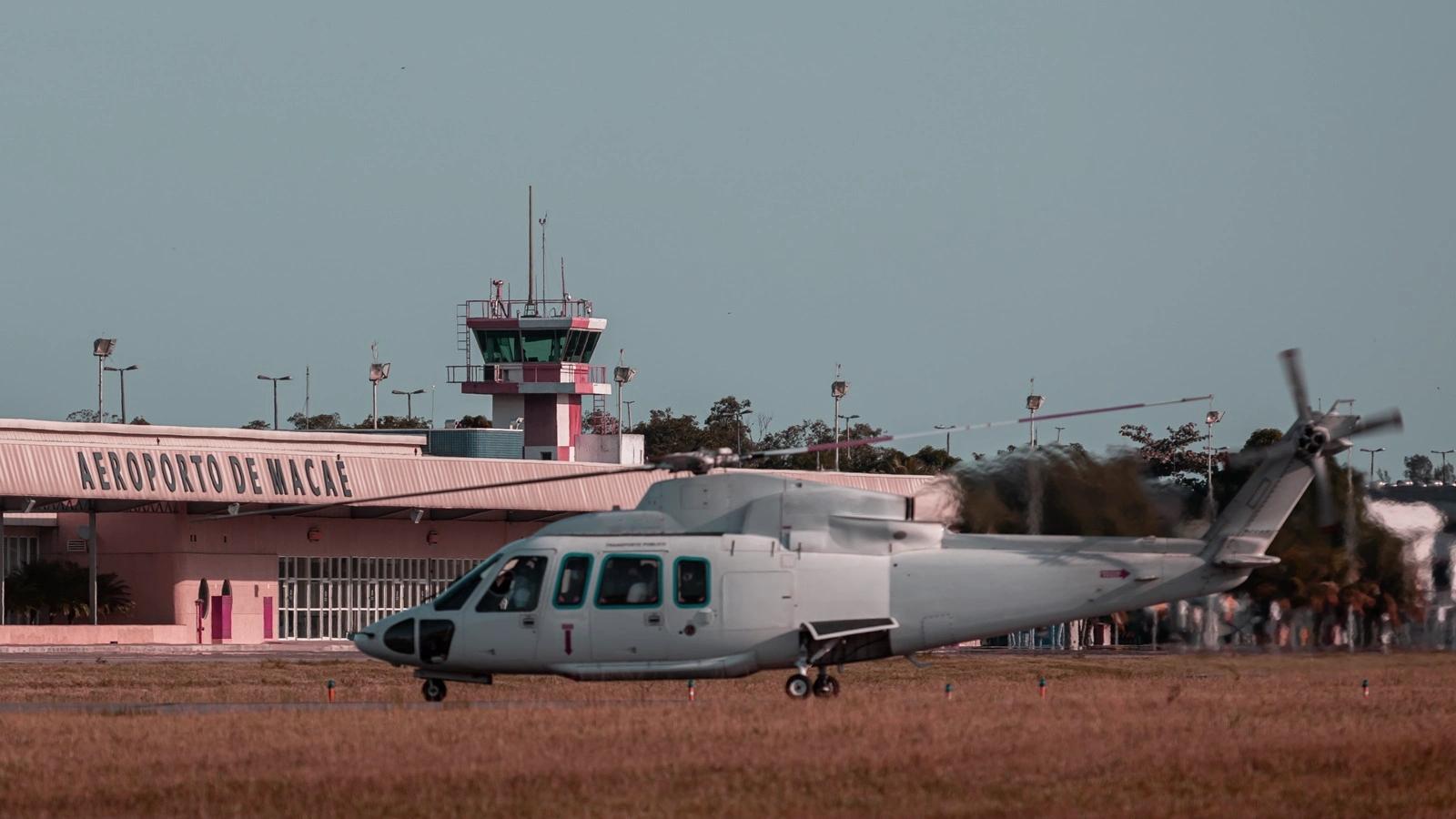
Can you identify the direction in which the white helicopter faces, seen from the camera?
facing to the left of the viewer
